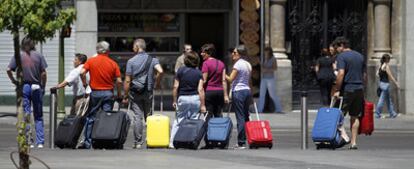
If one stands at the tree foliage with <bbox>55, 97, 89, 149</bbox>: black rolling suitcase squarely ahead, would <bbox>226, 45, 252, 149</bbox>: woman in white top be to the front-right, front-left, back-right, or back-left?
front-right

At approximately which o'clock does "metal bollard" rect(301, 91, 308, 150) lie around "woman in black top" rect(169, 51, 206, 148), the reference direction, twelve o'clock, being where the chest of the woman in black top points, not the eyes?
The metal bollard is roughly at 3 o'clock from the woman in black top.

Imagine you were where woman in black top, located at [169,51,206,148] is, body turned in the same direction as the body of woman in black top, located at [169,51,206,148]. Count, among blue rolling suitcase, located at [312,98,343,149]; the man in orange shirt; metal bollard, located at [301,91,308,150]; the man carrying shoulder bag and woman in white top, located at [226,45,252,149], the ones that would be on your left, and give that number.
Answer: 2

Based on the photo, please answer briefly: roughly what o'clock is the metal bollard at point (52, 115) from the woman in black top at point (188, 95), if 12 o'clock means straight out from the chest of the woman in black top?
The metal bollard is roughly at 9 o'clock from the woman in black top.

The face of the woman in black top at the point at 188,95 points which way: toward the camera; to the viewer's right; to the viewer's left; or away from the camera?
away from the camera

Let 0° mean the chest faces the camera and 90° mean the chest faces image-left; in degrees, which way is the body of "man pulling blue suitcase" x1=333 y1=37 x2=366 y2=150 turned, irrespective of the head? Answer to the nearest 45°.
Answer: approximately 135°

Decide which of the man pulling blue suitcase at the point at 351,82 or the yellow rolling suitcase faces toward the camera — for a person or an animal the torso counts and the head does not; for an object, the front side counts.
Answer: the yellow rolling suitcase

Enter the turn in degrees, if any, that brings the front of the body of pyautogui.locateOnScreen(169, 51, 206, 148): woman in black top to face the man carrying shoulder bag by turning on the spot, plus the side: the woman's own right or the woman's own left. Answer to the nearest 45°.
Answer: approximately 90° to the woman's own left

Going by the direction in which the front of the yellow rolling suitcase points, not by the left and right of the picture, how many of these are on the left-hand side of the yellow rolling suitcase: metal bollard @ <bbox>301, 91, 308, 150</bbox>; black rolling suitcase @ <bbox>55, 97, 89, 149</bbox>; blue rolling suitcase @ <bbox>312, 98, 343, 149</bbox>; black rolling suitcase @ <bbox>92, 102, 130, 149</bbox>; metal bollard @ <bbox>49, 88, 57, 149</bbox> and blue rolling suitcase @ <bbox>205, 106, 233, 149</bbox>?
3

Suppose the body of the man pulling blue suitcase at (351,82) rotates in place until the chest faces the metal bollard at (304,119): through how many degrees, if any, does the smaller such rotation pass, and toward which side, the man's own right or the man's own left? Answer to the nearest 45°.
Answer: approximately 45° to the man's own left

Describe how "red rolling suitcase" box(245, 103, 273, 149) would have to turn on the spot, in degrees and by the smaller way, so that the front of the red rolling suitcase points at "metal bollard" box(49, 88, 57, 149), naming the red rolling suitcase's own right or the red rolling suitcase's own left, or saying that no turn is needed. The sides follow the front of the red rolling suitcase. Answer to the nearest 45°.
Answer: approximately 90° to the red rolling suitcase's own right
